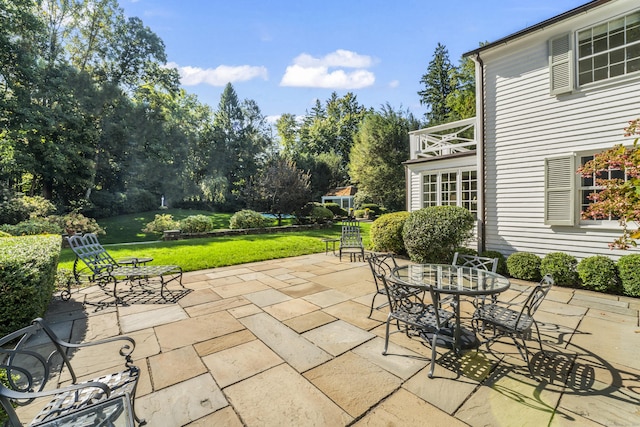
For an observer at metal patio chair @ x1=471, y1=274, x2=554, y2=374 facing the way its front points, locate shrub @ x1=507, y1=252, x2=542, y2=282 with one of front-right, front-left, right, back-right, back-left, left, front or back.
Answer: front-right

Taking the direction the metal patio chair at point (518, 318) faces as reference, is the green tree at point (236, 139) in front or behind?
in front

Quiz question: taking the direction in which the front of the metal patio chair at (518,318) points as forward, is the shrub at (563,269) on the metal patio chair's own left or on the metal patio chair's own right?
on the metal patio chair's own right

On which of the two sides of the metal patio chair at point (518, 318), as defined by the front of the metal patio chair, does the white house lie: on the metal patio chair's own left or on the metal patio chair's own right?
on the metal patio chair's own right

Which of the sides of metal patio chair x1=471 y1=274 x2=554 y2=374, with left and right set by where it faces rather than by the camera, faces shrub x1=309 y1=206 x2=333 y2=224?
front

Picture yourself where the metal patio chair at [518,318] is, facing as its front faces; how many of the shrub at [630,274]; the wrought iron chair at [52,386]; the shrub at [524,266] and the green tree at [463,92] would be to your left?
1

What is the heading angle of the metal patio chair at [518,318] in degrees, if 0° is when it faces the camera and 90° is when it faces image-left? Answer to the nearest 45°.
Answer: approximately 135°

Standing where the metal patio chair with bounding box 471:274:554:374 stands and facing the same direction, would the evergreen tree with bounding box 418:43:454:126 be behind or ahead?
ahead
